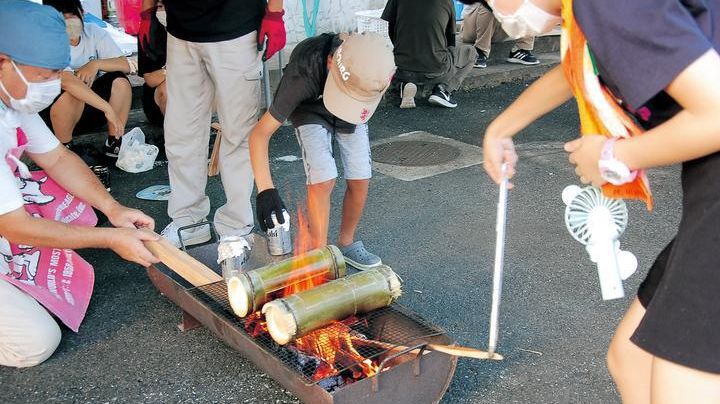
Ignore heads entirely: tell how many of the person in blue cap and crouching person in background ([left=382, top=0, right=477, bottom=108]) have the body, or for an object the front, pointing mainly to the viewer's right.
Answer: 1

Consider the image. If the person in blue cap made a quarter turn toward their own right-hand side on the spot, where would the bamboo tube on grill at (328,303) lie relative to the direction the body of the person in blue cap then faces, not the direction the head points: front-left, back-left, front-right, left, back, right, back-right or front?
front-left

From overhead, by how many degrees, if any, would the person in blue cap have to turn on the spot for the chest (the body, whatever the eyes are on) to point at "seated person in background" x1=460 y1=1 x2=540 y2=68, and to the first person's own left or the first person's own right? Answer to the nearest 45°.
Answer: approximately 45° to the first person's own left

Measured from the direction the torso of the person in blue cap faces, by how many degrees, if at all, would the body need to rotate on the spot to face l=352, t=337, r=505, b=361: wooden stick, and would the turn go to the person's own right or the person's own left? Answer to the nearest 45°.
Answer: approximately 45° to the person's own right

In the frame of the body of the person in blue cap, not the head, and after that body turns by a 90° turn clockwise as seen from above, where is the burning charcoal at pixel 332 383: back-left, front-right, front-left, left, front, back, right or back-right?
front-left

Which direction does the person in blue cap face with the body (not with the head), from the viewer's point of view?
to the viewer's right

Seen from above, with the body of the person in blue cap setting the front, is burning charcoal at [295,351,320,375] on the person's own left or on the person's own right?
on the person's own right

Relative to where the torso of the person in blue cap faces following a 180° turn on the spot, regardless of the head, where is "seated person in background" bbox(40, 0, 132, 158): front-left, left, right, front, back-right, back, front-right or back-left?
right
